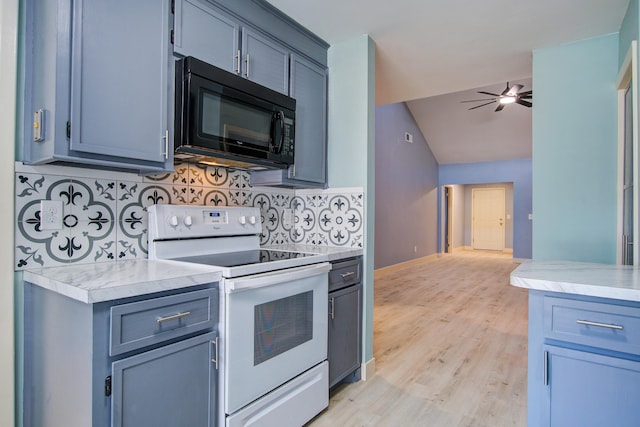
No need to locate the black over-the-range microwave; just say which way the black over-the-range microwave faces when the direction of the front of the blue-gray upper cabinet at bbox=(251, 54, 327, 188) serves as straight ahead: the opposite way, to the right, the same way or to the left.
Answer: the same way

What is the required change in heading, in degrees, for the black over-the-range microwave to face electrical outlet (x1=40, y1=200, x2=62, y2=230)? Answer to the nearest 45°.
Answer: approximately 135° to its right

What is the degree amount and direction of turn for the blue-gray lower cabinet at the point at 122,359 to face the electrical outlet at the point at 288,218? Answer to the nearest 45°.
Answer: approximately 90° to its left

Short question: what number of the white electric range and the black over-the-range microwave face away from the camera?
0

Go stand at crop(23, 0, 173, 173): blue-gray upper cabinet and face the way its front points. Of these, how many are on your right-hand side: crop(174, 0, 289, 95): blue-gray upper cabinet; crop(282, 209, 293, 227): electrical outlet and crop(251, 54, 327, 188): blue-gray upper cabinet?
0

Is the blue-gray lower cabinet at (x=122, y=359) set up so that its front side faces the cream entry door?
no

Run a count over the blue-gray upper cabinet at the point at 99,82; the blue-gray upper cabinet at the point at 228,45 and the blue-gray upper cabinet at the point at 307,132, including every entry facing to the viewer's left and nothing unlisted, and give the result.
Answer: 0

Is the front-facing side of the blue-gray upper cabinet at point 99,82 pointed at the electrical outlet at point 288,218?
no

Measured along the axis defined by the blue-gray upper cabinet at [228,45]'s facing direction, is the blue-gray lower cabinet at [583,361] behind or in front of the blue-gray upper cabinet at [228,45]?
in front

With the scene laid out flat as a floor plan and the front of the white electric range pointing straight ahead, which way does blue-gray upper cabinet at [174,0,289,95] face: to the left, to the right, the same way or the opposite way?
the same way

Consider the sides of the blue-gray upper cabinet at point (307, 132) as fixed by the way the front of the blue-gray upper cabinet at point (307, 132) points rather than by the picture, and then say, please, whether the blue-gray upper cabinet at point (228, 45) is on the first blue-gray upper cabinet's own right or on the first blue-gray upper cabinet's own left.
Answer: on the first blue-gray upper cabinet's own right

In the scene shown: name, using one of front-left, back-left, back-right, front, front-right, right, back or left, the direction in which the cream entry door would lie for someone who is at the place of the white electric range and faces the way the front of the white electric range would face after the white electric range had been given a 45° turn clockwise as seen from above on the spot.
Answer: back-left

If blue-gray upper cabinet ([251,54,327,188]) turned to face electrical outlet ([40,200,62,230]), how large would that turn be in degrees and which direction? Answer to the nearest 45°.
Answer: approximately 90° to its right

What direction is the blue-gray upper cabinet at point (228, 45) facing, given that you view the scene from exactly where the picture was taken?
facing the viewer and to the right of the viewer

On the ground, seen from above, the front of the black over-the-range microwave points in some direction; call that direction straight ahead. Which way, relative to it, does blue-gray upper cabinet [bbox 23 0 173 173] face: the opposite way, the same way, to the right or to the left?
the same way

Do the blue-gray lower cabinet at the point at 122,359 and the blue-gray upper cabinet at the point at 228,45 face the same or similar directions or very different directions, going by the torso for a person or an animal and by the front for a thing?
same or similar directions

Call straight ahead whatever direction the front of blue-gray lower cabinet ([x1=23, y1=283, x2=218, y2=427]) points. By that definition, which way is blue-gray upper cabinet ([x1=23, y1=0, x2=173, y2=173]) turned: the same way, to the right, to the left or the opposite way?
the same way

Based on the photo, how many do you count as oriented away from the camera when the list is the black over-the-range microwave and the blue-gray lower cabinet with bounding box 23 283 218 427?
0

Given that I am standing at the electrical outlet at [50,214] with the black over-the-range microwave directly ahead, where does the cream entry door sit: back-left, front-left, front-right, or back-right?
front-left

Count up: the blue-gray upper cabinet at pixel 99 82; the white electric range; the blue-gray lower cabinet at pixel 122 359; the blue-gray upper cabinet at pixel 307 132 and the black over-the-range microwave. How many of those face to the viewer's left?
0

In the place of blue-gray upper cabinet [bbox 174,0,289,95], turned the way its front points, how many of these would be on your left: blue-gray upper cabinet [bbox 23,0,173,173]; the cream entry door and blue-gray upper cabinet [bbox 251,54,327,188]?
2
